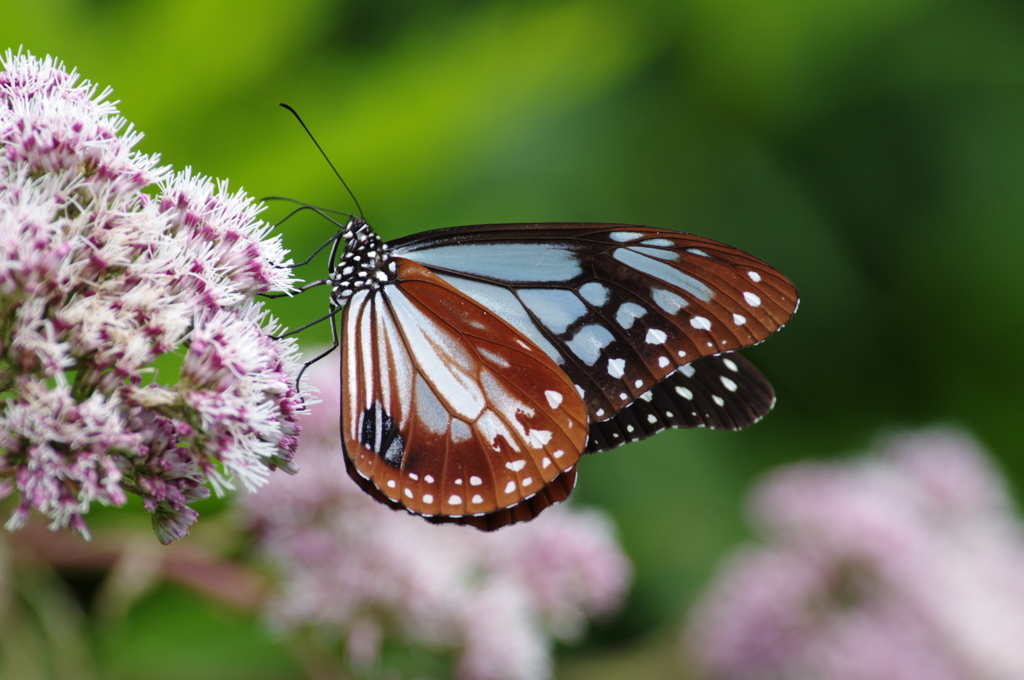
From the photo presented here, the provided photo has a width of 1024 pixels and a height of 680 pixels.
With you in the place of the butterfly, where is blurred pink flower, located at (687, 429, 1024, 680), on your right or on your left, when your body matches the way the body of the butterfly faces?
on your right

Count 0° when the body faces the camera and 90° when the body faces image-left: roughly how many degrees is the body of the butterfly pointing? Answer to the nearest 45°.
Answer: approximately 90°

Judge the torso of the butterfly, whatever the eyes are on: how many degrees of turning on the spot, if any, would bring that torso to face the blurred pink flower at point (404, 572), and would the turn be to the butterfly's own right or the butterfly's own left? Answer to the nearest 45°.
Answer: approximately 45° to the butterfly's own right

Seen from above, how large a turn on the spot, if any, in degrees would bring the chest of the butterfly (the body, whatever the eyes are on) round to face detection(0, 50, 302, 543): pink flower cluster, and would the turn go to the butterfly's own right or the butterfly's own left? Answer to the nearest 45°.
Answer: approximately 45° to the butterfly's own left

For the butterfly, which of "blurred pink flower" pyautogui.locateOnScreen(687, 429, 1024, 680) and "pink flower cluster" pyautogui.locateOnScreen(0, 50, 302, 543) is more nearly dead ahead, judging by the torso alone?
the pink flower cluster
